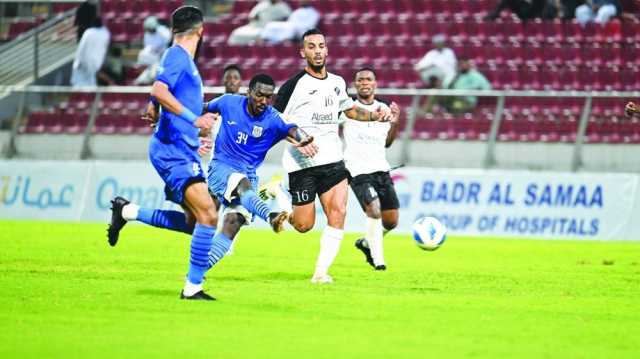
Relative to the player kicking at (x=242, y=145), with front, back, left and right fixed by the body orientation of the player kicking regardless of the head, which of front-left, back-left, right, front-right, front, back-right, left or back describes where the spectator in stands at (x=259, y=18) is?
back-left

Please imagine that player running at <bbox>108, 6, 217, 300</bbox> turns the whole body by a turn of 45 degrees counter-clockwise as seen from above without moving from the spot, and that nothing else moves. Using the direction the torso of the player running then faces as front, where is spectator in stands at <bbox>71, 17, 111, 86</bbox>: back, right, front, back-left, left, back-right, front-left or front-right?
front-left

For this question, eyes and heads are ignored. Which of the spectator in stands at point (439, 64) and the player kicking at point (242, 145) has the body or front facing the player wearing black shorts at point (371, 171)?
the spectator in stands

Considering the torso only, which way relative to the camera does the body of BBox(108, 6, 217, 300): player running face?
to the viewer's right

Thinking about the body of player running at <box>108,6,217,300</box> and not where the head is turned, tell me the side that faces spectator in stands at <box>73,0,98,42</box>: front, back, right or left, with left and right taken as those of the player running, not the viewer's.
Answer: left
